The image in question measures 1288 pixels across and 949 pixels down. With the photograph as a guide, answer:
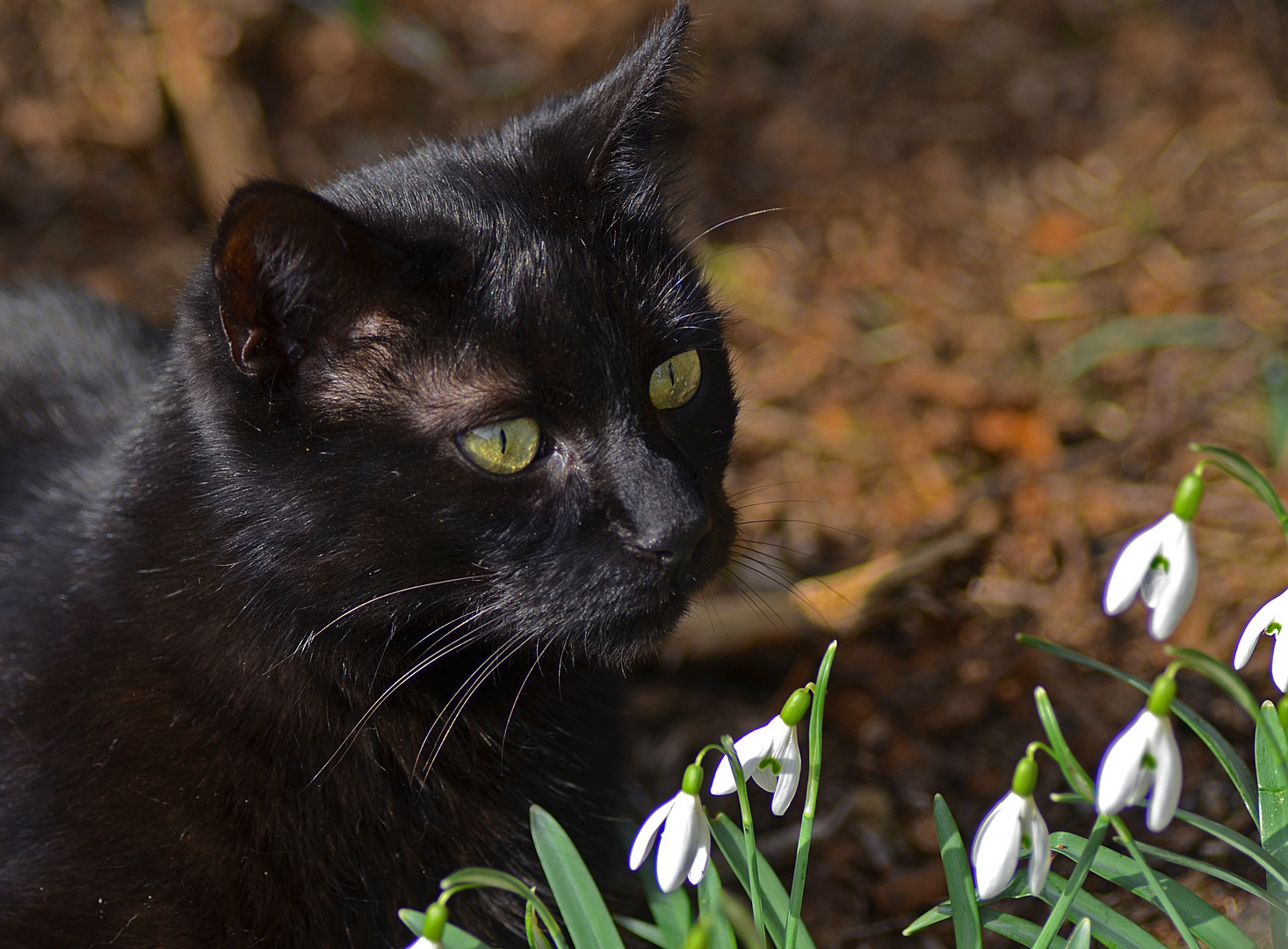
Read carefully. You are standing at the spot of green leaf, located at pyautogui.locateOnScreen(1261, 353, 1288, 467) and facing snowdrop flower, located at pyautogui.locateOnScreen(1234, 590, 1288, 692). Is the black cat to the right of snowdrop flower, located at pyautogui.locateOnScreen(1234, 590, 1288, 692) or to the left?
right

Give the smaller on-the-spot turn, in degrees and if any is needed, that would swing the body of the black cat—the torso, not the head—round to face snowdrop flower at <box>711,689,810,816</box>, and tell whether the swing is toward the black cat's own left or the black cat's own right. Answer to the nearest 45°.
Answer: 0° — it already faces it

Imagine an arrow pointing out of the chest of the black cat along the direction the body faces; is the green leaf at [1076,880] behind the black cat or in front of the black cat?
in front

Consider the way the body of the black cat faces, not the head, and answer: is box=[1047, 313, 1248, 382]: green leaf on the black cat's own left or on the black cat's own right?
on the black cat's own left

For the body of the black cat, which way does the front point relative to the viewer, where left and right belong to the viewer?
facing the viewer and to the right of the viewer

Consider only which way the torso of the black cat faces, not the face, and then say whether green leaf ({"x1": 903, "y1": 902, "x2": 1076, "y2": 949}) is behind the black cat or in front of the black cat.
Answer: in front

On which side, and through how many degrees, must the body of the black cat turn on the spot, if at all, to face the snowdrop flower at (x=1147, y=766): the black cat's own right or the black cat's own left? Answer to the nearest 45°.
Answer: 0° — it already faces it

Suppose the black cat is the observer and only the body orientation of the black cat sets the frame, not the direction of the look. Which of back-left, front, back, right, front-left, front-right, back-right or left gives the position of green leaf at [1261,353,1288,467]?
front-left

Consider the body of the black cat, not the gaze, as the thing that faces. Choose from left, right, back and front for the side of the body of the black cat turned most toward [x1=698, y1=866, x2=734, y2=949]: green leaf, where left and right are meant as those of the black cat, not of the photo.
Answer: front

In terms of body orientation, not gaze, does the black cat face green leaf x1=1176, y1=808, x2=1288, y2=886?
yes

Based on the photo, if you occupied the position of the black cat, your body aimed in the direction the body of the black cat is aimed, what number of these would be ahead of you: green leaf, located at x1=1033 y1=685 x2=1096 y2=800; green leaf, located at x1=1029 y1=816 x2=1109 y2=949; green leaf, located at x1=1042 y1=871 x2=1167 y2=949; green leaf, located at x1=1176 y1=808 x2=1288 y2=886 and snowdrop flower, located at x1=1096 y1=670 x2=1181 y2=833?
5

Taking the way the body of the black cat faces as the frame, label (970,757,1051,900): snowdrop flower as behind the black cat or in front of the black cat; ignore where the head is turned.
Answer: in front

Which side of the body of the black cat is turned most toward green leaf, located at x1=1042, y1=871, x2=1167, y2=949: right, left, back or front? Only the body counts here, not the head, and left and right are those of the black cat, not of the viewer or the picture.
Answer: front

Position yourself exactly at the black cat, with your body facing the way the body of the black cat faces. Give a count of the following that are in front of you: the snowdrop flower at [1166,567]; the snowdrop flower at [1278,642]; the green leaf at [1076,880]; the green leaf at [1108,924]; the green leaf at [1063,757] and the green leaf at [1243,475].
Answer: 6

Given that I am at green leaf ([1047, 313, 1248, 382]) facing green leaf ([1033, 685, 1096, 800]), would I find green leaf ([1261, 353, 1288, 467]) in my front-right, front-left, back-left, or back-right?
front-left

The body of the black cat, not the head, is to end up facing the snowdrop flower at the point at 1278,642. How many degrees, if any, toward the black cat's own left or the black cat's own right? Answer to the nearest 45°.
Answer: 0° — it already faces it
